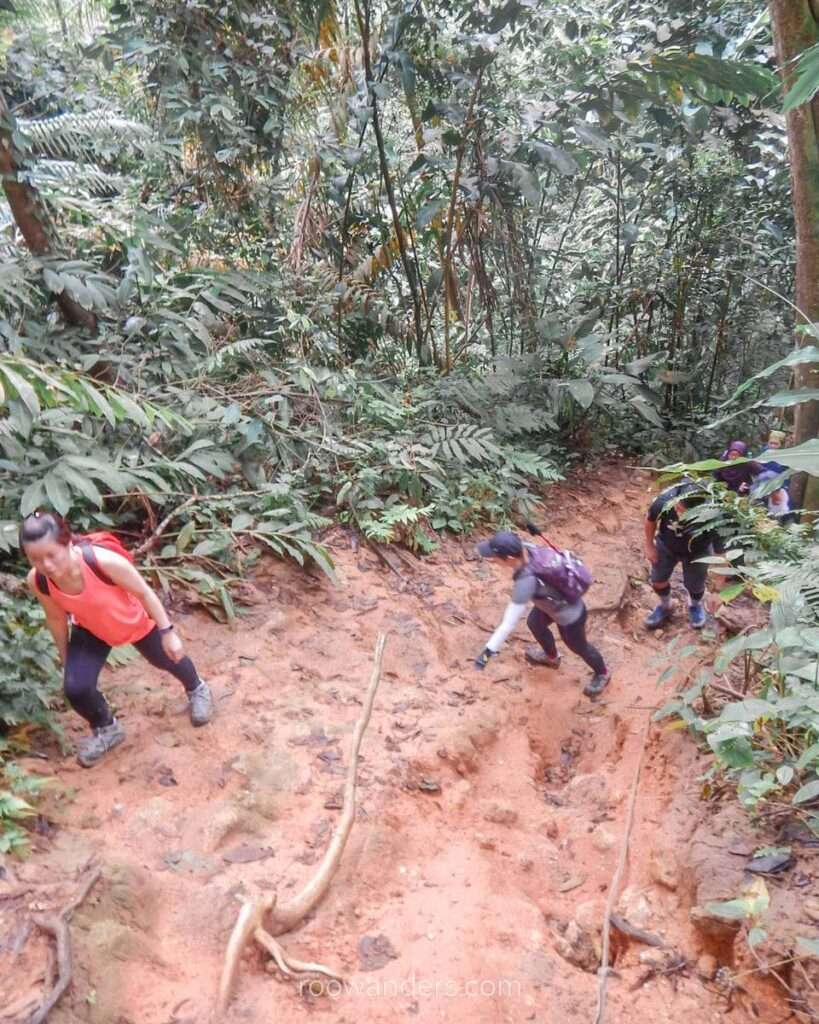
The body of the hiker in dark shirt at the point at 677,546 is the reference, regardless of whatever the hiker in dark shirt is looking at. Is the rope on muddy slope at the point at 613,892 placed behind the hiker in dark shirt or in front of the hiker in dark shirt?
in front

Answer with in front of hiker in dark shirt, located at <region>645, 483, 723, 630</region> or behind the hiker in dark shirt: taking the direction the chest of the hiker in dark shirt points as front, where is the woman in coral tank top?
in front

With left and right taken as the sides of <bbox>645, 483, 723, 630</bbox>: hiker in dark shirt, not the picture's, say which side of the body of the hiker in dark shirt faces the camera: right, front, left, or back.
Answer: front

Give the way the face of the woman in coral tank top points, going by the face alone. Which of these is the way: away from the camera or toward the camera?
toward the camera

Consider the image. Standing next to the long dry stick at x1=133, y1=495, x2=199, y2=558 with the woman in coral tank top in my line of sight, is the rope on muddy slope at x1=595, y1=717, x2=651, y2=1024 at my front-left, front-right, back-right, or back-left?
front-left

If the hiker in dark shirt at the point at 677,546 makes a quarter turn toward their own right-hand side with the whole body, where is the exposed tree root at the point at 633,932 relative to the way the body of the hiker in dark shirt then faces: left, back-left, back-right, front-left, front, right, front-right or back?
left

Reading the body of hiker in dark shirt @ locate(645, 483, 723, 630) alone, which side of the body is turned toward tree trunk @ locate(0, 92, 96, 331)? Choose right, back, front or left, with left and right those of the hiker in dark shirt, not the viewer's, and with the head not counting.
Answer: right

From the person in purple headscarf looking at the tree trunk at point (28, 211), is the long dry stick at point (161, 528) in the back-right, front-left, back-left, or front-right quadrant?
front-left
